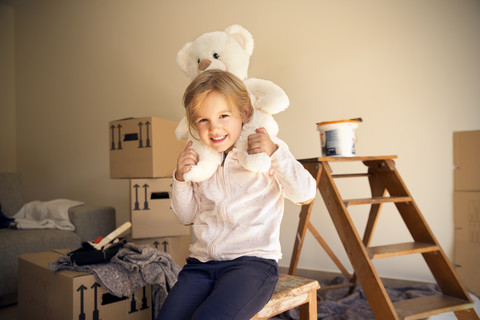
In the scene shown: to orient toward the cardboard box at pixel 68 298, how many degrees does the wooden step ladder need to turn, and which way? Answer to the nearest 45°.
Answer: approximately 90° to its right

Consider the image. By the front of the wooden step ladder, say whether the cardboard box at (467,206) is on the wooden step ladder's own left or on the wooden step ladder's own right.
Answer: on the wooden step ladder's own left

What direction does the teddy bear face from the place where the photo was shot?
facing the viewer and to the left of the viewer

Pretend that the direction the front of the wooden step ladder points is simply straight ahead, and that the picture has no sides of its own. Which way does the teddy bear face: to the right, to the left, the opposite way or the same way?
to the right

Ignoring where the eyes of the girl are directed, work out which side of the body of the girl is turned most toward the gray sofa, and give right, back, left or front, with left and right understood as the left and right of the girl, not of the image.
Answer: right

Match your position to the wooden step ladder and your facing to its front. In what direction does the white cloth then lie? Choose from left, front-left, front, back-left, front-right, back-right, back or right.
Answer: back-right

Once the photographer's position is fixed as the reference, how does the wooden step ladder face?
facing the viewer and to the right of the viewer

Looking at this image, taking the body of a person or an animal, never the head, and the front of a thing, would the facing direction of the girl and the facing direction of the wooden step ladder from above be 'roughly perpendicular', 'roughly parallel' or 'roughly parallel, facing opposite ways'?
roughly perpendicular

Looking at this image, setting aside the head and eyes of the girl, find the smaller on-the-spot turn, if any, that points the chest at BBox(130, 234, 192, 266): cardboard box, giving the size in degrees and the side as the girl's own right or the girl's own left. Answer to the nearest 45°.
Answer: approximately 135° to the girl's own right
